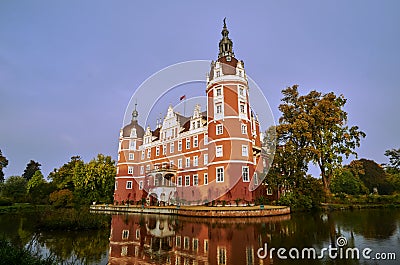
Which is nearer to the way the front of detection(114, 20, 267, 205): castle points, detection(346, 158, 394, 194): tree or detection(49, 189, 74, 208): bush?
the bush

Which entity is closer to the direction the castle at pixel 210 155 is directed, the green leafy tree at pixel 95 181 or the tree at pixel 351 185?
the green leafy tree

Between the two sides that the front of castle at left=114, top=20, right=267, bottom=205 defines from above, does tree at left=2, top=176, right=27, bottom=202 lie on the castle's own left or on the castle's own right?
on the castle's own right

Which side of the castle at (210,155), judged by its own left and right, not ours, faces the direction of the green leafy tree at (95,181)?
right

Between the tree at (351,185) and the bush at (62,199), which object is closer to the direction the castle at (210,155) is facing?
the bush

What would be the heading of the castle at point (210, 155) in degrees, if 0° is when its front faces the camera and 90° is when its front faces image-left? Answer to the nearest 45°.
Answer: approximately 45°

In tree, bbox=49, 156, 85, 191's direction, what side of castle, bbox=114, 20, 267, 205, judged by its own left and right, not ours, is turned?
right
